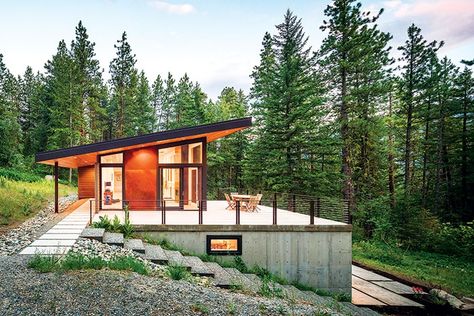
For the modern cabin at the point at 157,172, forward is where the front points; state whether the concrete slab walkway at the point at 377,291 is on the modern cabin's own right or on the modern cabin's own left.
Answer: on the modern cabin's own left

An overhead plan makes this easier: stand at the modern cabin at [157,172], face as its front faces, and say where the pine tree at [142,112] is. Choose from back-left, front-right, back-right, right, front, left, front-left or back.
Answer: back

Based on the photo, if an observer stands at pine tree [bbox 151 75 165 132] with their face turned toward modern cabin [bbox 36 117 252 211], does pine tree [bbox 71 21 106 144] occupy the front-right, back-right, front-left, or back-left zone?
front-right

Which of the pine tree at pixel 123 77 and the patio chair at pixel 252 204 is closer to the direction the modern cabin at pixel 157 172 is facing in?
the patio chair

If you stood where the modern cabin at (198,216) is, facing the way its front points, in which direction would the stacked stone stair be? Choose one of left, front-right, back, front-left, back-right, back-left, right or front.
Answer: front

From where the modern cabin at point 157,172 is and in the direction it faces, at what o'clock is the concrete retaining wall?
The concrete retaining wall is roughly at 11 o'clock from the modern cabin.

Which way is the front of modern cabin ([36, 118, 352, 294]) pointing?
toward the camera

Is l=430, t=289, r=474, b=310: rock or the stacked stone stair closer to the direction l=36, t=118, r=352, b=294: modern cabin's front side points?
the stacked stone stair

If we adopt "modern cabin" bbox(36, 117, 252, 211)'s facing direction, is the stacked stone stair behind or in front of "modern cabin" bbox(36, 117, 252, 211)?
in front

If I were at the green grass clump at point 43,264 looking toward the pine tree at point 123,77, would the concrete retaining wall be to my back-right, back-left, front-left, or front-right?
front-right

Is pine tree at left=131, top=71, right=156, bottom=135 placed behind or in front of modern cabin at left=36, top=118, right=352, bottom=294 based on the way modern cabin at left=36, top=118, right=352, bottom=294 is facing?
behind
